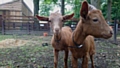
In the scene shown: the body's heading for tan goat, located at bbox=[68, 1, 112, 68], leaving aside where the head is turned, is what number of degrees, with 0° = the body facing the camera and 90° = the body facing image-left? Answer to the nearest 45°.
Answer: approximately 0°

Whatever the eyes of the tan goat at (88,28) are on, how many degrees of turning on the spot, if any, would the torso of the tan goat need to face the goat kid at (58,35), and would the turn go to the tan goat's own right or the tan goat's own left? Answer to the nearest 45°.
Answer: approximately 135° to the tan goat's own right

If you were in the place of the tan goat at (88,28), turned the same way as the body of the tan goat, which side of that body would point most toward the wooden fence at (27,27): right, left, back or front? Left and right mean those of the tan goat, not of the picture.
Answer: back
